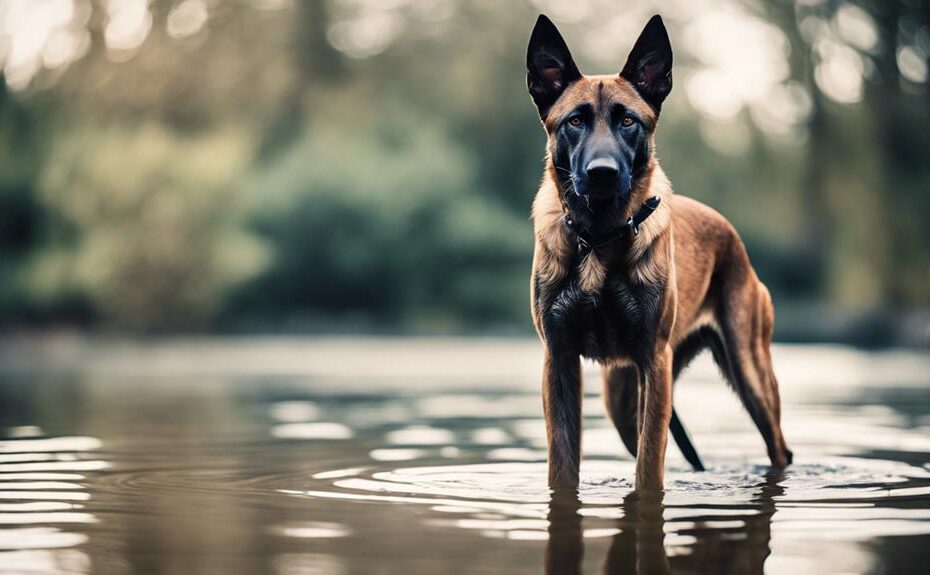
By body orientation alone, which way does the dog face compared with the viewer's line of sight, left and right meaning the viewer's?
facing the viewer and to the left of the viewer
